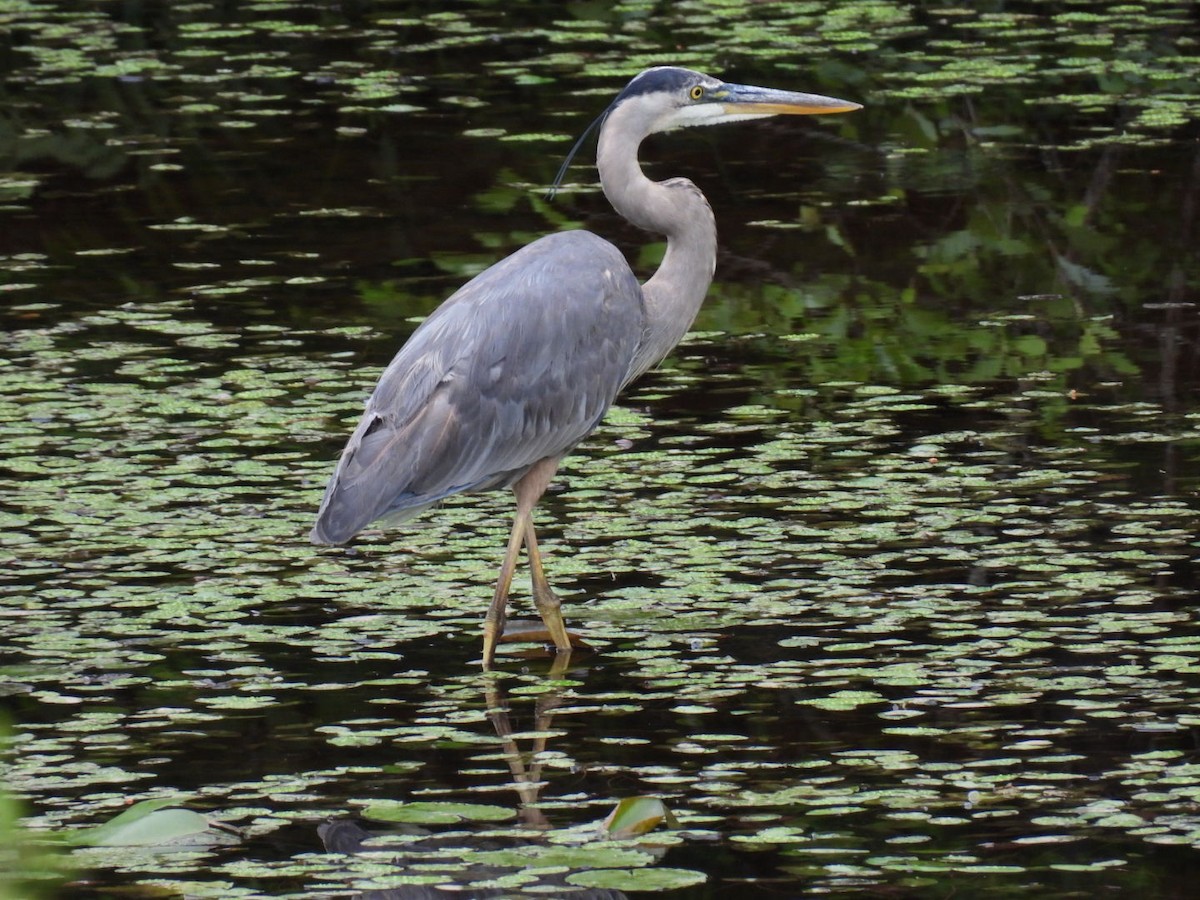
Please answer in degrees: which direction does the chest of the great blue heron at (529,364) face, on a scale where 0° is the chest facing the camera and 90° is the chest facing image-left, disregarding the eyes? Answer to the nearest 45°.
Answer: approximately 270°
